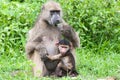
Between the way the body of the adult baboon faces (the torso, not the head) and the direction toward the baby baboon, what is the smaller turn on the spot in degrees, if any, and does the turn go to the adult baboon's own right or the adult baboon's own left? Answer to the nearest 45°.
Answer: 0° — it already faces it

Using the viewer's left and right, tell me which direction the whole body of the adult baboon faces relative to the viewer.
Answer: facing the viewer and to the right of the viewer
